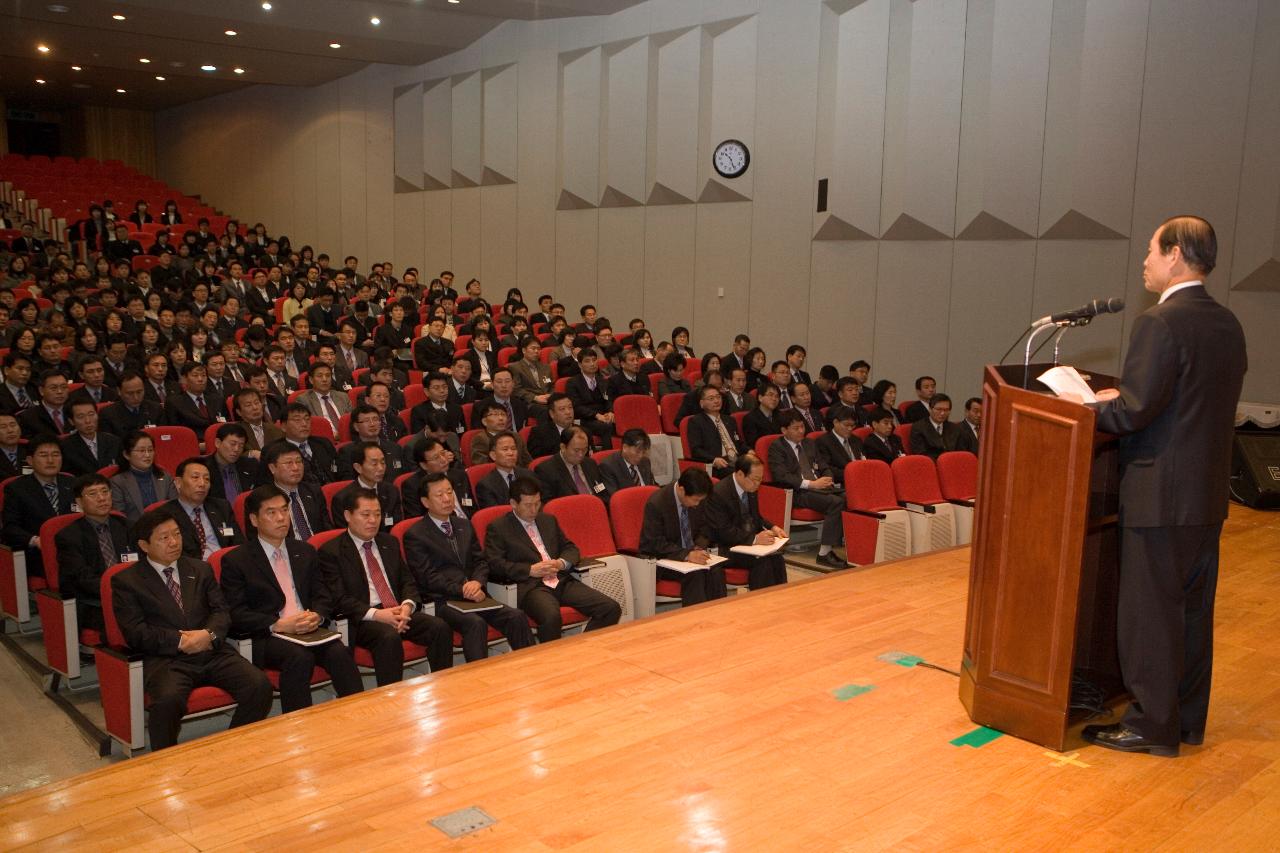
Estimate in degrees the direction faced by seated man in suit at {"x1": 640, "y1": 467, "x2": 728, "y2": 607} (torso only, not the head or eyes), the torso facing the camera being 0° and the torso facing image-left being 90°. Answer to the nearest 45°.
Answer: approximately 315°

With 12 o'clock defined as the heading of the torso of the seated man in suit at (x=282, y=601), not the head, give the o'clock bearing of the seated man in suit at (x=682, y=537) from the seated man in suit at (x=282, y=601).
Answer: the seated man in suit at (x=682, y=537) is roughly at 10 o'clock from the seated man in suit at (x=282, y=601).

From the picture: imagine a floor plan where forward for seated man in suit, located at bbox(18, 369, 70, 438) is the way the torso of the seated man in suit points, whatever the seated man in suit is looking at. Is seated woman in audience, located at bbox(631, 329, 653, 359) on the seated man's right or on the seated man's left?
on the seated man's left

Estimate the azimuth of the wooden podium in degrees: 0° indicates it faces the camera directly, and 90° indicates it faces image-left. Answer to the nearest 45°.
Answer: approximately 135°

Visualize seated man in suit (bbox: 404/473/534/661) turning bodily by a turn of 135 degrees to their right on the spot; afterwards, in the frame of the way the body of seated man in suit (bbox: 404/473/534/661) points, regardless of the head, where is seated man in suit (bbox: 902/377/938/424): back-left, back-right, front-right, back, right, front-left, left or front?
back-right

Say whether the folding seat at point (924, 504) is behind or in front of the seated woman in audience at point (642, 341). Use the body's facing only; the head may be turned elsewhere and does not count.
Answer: in front

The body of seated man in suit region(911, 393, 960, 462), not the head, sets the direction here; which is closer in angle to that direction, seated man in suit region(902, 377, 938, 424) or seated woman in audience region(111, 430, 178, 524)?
the seated woman in audience

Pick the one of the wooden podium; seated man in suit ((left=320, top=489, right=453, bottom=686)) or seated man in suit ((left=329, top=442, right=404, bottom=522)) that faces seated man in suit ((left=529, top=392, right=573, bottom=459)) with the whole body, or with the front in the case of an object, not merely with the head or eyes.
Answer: the wooden podium

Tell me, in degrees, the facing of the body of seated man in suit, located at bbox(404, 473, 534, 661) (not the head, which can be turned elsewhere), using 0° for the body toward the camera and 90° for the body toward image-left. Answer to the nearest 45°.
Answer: approximately 315°

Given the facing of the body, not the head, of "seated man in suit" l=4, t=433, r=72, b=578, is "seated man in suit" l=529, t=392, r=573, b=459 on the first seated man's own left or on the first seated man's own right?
on the first seated man's own left

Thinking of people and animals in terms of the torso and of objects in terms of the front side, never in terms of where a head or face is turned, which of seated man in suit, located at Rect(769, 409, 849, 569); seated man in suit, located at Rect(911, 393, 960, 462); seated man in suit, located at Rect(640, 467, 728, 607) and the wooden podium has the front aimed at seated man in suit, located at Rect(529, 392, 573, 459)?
the wooden podium

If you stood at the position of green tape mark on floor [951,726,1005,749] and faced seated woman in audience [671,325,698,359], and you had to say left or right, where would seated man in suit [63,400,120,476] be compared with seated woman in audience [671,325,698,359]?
left

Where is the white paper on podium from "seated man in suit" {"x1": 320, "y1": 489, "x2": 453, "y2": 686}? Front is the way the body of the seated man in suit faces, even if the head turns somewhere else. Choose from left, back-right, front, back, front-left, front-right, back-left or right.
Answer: front

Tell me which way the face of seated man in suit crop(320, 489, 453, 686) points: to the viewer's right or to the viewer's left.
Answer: to the viewer's right

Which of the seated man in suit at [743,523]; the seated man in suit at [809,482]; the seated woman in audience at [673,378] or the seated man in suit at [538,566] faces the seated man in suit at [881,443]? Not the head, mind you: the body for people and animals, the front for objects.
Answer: the seated woman in audience
